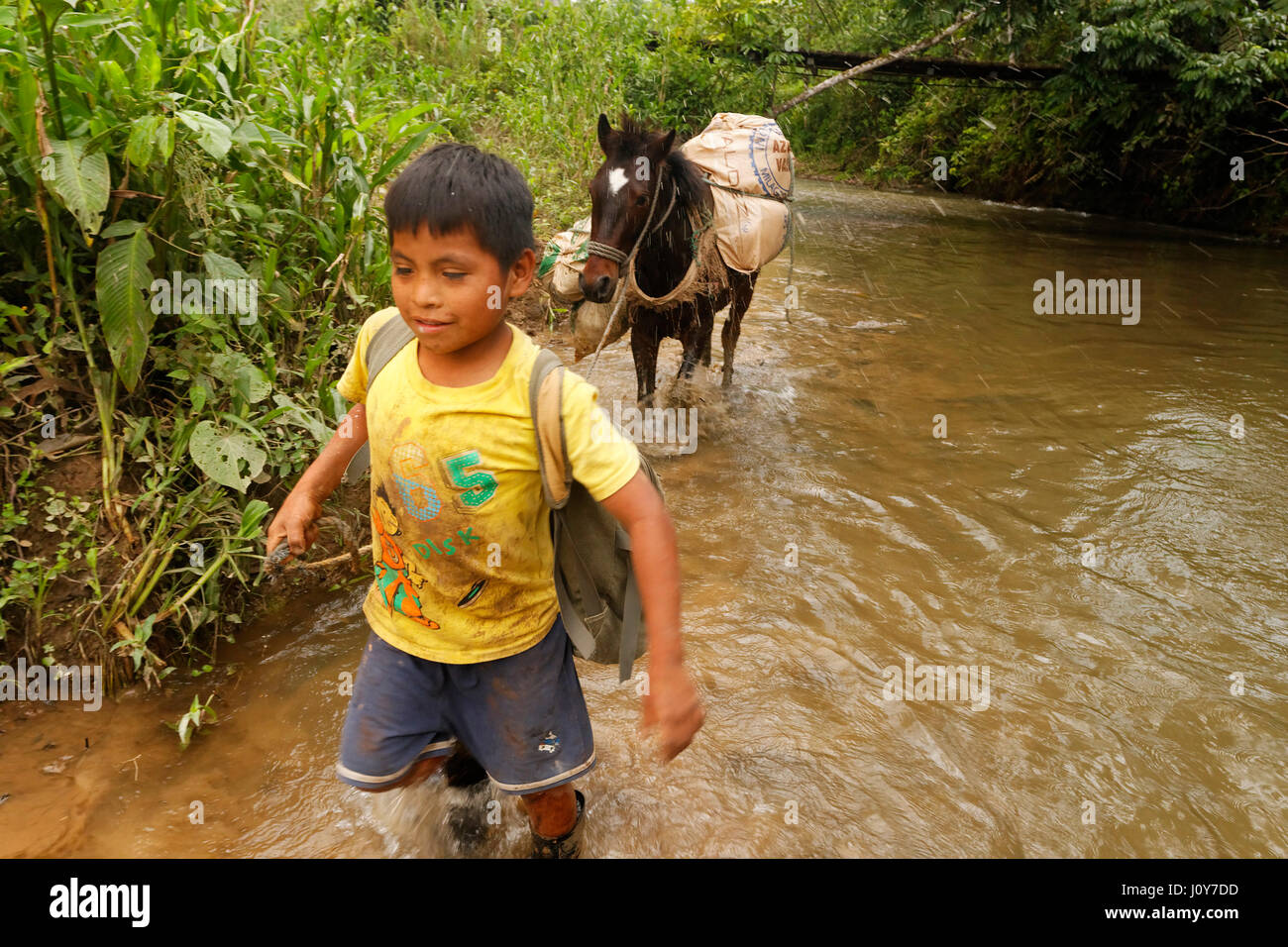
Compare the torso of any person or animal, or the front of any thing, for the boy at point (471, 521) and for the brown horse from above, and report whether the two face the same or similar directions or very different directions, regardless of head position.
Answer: same or similar directions

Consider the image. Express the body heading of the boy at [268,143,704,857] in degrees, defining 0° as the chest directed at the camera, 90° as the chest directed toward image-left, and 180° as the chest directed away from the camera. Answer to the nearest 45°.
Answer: approximately 45°

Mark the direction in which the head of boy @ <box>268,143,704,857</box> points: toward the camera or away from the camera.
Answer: toward the camera

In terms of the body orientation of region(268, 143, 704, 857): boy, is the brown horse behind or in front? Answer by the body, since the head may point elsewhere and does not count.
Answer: behind

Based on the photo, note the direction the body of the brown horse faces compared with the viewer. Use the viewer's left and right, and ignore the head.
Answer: facing the viewer and to the left of the viewer

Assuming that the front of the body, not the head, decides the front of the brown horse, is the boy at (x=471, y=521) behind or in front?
in front

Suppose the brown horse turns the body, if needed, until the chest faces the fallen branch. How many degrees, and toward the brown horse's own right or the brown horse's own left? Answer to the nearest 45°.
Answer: approximately 135° to the brown horse's own right

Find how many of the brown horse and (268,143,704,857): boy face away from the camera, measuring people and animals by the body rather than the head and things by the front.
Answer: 0
